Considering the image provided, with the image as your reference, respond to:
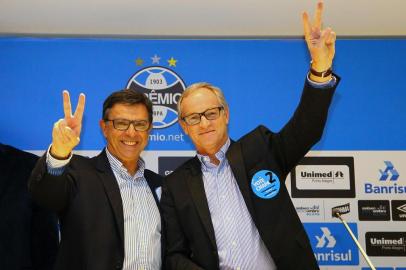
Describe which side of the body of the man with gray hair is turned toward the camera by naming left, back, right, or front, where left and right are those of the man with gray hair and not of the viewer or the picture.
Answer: front
